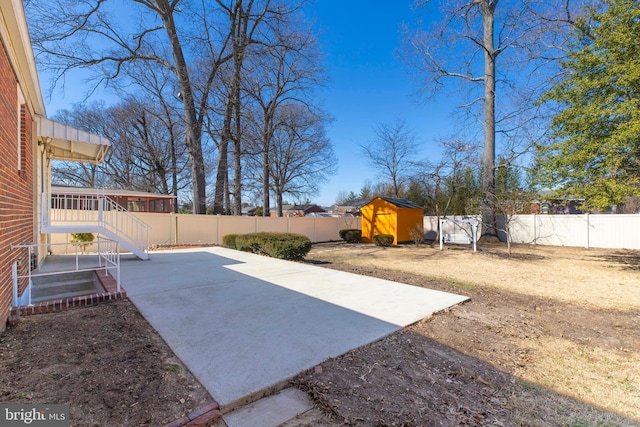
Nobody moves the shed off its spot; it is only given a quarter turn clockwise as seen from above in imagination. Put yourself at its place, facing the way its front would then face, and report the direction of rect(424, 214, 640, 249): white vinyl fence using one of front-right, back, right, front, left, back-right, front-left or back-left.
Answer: back-right

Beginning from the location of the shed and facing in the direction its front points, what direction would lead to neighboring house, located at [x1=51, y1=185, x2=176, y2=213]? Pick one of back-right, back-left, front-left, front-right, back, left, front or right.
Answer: front-right

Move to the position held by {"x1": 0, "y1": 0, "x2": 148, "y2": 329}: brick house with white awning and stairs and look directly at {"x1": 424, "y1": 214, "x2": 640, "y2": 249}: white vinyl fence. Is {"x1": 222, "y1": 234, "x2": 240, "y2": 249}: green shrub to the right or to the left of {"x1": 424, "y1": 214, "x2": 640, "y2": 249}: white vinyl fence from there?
left

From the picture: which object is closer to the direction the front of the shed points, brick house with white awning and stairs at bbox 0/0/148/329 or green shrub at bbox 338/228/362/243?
the brick house with white awning and stairs

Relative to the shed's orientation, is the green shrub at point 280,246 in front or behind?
in front

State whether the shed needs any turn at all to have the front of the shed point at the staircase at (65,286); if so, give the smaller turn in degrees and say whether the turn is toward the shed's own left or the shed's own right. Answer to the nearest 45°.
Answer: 0° — it already faces it

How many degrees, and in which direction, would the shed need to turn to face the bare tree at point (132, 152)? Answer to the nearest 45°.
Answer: approximately 45° to its right

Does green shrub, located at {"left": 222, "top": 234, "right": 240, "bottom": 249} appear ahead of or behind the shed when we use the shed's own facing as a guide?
ahead

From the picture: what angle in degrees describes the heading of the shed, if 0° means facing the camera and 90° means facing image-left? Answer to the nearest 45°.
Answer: approximately 45°

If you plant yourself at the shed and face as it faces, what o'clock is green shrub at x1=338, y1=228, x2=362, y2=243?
The green shrub is roughly at 2 o'clock from the shed.
